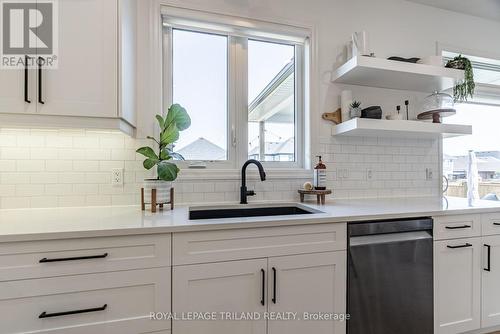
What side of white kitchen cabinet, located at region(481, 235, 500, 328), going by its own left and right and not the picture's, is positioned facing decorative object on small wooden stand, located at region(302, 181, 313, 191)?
right

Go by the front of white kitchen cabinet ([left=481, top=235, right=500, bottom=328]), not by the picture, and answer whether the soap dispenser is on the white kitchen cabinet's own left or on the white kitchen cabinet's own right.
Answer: on the white kitchen cabinet's own right

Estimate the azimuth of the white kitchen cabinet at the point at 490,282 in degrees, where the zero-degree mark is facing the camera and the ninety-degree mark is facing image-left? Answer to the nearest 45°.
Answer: approximately 315°

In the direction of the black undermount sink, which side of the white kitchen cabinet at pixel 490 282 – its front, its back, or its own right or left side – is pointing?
right
